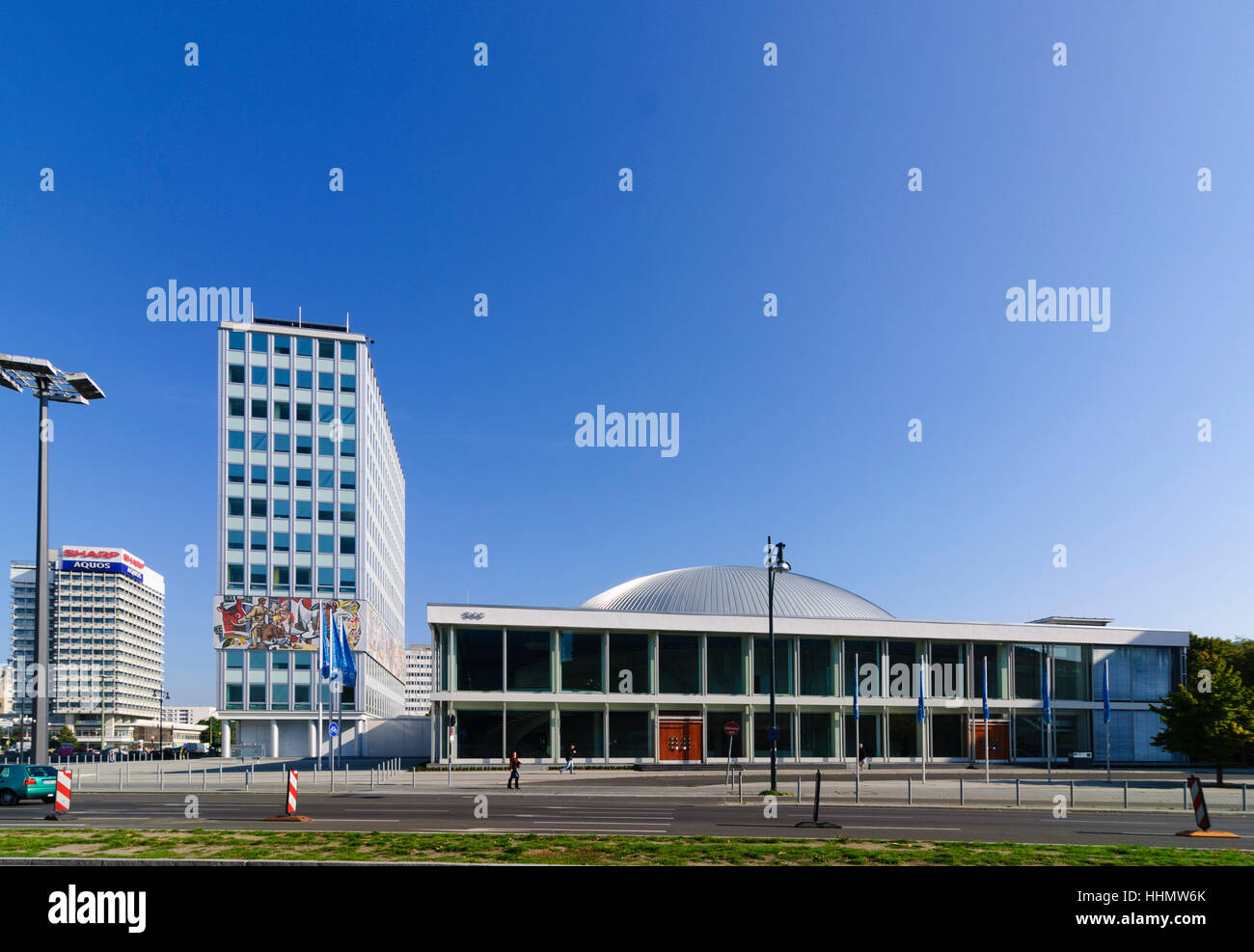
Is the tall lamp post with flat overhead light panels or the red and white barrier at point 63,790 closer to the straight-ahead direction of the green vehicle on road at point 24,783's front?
the tall lamp post with flat overhead light panels

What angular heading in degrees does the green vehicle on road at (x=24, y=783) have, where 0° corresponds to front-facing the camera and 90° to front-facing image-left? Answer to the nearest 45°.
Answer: approximately 135°

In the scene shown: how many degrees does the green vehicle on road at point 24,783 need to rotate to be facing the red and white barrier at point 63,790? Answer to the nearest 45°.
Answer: approximately 135° to its left

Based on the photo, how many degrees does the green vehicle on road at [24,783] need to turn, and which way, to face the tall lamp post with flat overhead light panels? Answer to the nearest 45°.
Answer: approximately 45° to its right

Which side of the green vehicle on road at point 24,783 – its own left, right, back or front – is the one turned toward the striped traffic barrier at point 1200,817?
back

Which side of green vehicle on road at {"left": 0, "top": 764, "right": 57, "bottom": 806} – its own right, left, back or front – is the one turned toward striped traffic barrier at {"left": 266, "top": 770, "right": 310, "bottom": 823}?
back
